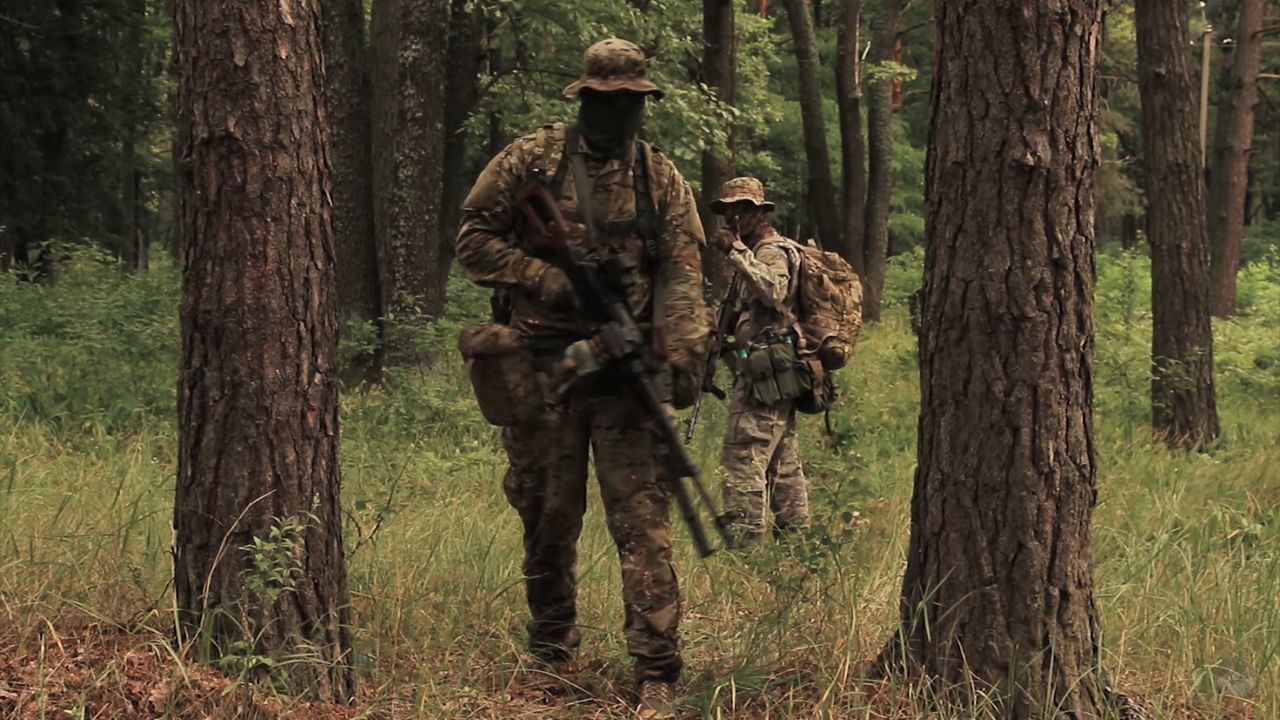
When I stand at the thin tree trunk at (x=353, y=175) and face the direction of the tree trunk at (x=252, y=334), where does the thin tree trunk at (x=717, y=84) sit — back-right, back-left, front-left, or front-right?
back-left

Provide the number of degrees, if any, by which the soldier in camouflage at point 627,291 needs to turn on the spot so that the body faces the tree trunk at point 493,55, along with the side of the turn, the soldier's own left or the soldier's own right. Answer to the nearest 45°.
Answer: approximately 180°

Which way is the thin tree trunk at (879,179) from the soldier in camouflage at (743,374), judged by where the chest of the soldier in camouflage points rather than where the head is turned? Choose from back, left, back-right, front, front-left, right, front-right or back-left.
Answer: back-right

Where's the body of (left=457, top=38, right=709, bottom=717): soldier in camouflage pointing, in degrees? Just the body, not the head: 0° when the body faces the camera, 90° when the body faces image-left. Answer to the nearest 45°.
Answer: approximately 0°

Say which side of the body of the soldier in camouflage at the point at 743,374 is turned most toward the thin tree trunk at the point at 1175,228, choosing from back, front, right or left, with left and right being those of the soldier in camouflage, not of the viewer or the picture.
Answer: back

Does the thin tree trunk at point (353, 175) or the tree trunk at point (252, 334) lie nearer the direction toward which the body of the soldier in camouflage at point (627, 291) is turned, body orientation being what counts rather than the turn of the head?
the tree trunk

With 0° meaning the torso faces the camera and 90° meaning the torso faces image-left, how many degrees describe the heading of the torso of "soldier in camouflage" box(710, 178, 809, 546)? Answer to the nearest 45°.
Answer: approximately 45°

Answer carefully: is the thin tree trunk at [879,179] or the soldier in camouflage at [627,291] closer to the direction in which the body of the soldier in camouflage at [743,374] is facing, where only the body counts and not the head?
the soldier in camouflage

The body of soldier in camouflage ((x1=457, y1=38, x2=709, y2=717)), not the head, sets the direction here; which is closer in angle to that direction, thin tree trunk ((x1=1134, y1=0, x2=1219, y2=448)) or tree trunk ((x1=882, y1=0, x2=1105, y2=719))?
the tree trunk

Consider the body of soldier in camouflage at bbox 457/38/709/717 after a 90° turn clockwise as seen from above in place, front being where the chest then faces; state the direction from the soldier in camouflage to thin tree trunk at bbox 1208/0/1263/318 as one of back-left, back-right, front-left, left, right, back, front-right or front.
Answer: back-right
